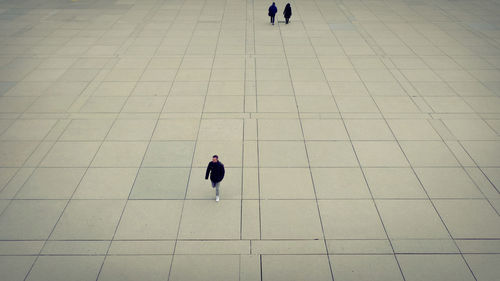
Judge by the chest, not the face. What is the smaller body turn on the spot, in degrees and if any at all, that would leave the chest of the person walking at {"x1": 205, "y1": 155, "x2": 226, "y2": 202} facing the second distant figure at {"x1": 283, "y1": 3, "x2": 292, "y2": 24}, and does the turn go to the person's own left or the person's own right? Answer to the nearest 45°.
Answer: approximately 180°

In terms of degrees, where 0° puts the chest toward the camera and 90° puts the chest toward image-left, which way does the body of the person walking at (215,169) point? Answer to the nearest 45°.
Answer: approximately 0°
